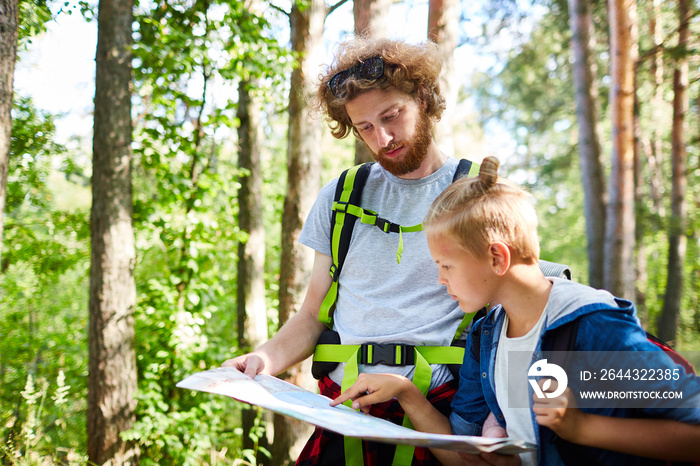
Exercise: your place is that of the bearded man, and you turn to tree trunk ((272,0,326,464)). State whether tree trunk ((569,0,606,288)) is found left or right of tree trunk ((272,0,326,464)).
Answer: right

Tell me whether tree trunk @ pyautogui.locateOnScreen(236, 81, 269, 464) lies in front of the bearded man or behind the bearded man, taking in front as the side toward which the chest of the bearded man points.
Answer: behind

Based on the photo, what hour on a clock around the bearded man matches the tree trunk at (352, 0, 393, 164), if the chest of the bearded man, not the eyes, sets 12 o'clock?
The tree trunk is roughly at 6 o'clock from the bearded man.

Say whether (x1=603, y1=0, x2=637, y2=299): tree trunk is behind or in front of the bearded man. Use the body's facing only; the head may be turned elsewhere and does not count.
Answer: behind

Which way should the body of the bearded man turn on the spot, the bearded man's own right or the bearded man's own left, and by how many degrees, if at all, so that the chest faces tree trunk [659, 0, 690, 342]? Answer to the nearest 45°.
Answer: approximately 135° to the bearded man's own left

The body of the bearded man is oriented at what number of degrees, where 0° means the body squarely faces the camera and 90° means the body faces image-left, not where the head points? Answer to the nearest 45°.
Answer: approximately 0°

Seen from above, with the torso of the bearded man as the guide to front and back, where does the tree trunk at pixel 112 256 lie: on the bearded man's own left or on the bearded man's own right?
on the bearded man's own right
